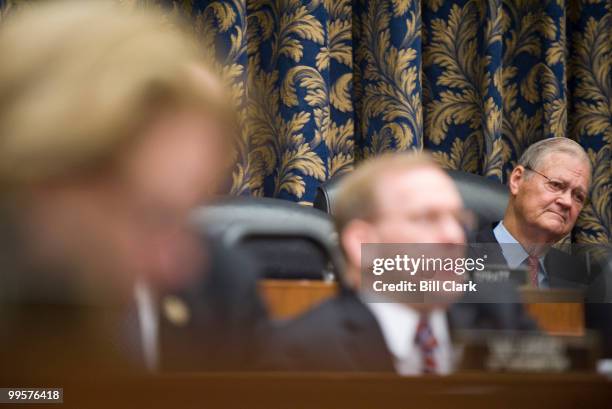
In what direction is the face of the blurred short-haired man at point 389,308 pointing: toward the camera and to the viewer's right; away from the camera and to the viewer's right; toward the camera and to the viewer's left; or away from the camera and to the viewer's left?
toward the camera and to the viewer's right

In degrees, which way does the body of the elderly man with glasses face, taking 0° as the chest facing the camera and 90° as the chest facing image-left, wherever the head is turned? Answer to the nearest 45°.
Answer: approximately 315°

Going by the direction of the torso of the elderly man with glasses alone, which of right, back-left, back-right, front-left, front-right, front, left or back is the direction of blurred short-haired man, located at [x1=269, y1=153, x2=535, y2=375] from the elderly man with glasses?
front-right

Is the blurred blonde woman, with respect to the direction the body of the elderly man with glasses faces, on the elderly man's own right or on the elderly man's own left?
on the elderly man's own right

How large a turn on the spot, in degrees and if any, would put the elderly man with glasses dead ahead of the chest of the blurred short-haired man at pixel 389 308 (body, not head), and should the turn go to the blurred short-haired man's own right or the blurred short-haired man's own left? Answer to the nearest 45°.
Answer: approximately 135° to the blurred short-haired man's own left

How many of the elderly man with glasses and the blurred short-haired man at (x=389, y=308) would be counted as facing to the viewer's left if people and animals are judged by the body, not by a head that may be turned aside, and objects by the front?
0

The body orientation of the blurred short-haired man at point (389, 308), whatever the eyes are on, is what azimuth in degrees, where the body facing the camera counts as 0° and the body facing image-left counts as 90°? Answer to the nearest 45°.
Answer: approximately 315°

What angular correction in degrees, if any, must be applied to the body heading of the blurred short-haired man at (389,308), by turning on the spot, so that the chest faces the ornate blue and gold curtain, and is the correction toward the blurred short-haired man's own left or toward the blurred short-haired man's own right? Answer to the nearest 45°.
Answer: approximately 135° to the blurred short-haired man's own left
